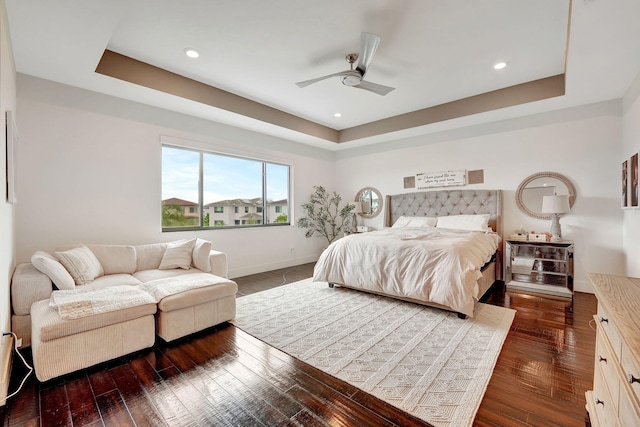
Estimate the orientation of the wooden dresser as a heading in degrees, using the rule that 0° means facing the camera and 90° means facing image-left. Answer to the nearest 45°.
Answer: approximately 90°

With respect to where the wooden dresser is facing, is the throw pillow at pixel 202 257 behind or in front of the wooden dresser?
in front

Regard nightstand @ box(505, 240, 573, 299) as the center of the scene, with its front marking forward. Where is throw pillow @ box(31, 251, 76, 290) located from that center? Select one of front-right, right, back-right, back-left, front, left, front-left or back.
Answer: front-right

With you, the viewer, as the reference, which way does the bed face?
facing the viewer and to the left of the viewer

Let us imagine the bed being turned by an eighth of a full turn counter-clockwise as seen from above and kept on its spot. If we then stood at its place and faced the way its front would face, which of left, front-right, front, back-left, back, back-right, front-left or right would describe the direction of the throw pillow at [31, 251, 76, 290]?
front-right

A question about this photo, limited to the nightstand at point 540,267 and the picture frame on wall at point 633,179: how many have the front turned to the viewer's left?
1

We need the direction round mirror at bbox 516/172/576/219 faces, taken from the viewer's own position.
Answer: facing the viewer

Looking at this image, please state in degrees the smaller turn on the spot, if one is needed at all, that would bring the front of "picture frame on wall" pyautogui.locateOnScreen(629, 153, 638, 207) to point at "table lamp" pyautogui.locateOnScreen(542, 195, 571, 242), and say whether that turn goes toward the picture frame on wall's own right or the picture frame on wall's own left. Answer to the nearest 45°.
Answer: approximately 45° to the picture frame on wall's own right

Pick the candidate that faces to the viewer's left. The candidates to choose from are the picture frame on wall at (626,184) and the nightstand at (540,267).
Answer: the picture frame on wall

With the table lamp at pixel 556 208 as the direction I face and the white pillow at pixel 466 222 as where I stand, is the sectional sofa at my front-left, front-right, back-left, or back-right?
back-right

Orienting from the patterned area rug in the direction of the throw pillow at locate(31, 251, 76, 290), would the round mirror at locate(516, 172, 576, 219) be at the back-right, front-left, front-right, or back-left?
back-right

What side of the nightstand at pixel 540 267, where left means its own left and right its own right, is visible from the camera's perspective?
front

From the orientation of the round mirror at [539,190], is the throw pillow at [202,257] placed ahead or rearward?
ahead

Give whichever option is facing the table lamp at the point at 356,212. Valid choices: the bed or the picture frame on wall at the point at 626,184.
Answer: the picture frame on wall

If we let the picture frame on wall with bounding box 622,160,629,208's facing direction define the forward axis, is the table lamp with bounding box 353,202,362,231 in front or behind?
in front
